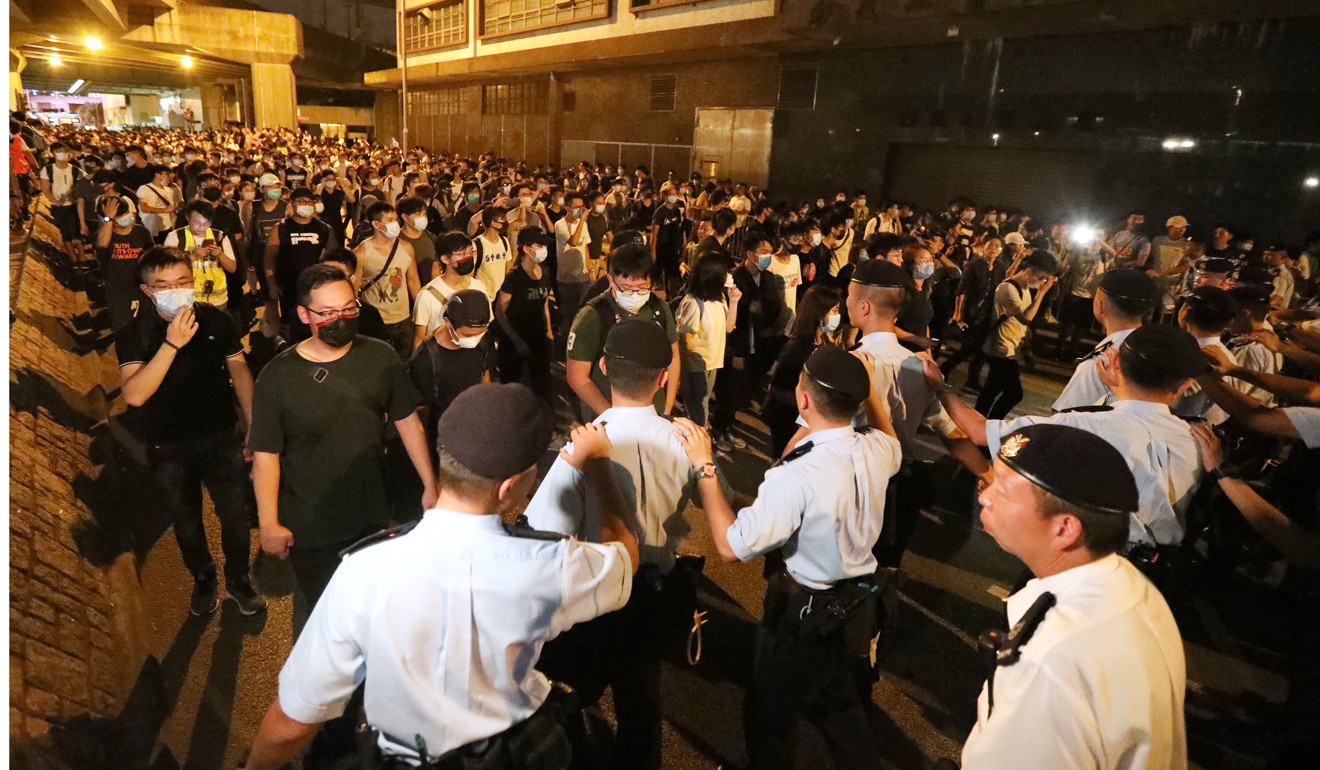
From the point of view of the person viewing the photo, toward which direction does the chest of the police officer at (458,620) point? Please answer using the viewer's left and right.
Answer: facing away from the viewer

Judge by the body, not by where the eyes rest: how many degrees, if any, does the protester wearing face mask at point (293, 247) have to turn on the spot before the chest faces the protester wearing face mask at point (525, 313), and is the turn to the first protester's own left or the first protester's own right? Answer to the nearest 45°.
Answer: approximately 45° to the first protester's own left

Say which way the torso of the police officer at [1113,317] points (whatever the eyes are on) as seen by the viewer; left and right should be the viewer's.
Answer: facing away from the viewer and to the left of the viewer

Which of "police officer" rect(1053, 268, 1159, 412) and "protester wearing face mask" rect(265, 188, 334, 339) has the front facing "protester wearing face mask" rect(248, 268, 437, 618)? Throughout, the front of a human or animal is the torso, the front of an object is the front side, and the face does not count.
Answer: "protester wearing face mask" rect(265, 188, 334, 339)

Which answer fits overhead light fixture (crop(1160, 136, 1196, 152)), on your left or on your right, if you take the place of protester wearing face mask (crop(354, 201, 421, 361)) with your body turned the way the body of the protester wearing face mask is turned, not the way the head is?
on your left

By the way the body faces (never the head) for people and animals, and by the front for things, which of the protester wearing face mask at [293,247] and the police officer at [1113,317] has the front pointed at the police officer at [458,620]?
the protester wearing face mask
